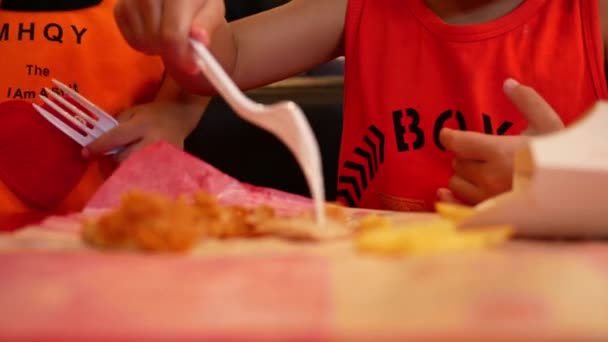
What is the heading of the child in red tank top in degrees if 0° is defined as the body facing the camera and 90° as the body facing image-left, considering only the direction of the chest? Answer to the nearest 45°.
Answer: approximately 0°
